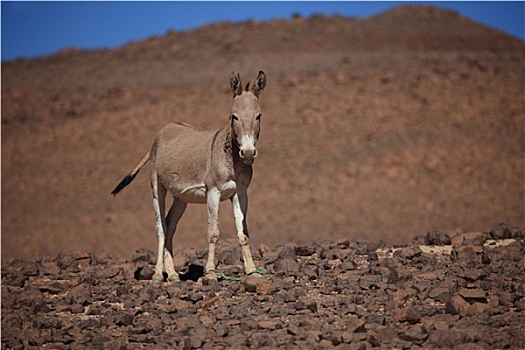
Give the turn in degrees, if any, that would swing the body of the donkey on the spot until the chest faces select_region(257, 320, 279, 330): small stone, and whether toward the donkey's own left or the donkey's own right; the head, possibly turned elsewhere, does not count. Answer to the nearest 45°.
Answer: approximately 45° to the donkey's own right

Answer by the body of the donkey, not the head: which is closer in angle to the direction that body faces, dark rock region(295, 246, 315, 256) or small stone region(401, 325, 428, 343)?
the small stone

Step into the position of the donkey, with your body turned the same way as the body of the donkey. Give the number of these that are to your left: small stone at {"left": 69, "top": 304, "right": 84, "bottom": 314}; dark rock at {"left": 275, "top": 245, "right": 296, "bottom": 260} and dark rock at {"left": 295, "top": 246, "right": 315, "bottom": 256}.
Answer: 2

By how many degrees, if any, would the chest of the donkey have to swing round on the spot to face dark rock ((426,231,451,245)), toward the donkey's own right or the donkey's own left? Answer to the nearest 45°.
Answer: approximately 90° to the donkey's own left

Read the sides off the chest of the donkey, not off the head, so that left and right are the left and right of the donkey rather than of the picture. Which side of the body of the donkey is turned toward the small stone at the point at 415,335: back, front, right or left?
front

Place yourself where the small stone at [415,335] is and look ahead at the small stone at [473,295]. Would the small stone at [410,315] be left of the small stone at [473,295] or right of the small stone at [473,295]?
left

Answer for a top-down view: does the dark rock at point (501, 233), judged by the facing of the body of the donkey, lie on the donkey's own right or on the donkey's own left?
on the donkey's own left

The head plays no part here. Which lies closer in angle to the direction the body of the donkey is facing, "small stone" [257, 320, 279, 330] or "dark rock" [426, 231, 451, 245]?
the small stone

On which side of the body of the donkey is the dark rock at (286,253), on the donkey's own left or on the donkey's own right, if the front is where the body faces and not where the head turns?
on the donkey's own left

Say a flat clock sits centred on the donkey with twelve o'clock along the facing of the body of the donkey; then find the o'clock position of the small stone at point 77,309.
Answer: The small stone is roughly at 2 o'clock from the donkey.

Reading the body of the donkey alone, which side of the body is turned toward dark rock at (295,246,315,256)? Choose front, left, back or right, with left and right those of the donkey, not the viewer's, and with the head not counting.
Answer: left

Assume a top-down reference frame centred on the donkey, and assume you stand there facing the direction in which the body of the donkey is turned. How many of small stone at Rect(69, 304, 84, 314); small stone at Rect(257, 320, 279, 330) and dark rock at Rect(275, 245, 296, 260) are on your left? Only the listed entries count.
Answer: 1

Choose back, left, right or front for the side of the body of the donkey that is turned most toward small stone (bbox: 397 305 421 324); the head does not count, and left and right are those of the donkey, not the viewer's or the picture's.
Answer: front
